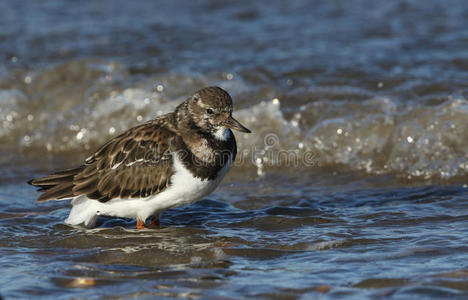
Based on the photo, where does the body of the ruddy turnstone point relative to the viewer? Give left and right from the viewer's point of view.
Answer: facing to the right of the viewer
